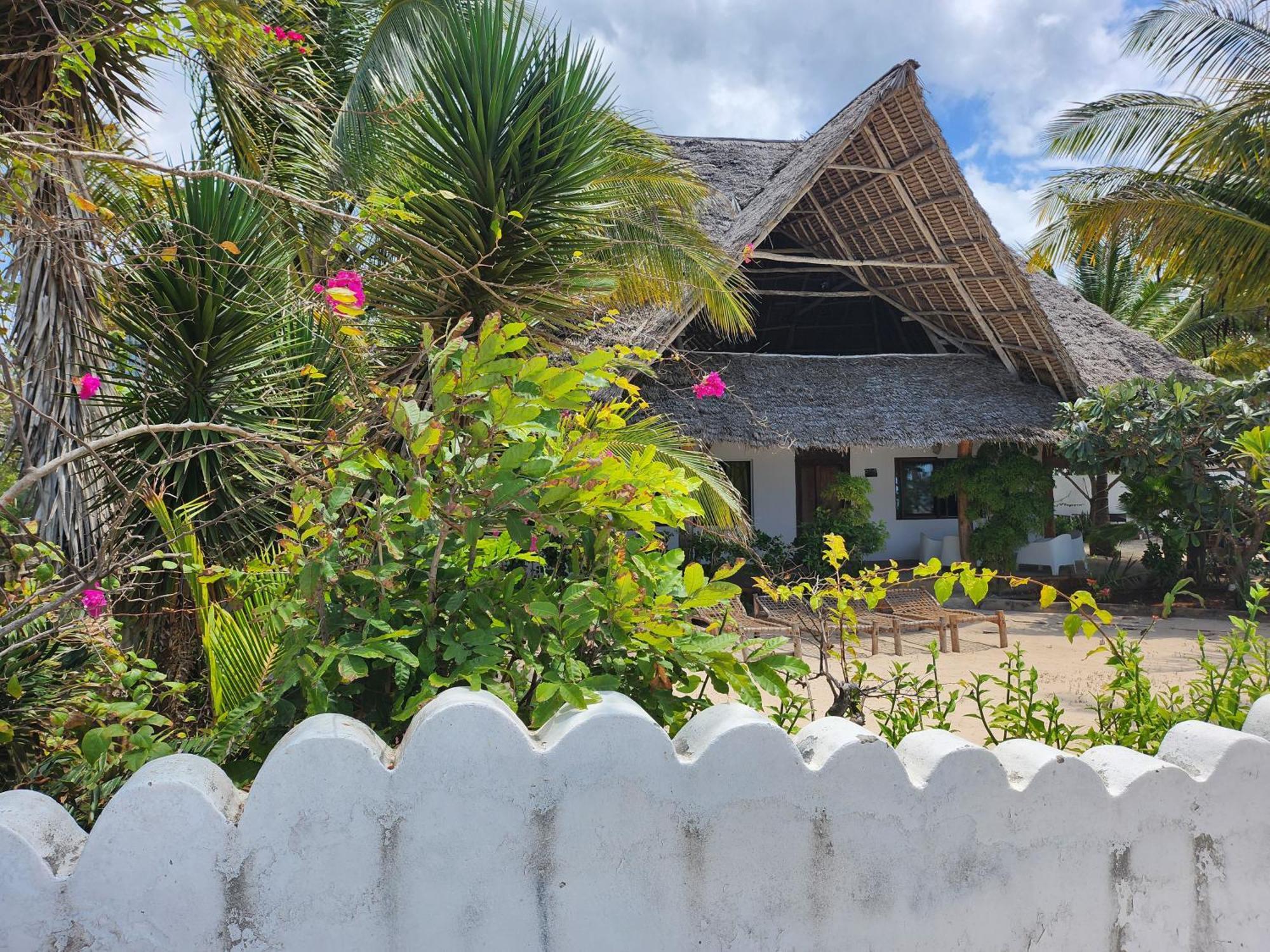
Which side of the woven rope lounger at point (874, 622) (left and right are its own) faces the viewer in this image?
right

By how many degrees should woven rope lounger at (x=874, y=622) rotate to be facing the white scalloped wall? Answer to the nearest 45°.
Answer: approximately 90° to its right

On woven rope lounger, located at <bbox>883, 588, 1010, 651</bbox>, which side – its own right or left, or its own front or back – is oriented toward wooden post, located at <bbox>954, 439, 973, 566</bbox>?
left

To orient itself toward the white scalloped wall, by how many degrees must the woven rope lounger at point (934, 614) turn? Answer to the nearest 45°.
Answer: approximately 90° to its right

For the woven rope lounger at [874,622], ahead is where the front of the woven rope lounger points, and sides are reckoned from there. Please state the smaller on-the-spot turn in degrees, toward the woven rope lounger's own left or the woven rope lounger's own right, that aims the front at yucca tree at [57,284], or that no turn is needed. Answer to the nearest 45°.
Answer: approximately 135° to the woven rope lounger's own right

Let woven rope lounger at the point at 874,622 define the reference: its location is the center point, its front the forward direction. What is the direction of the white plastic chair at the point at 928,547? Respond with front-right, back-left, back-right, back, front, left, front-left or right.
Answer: left

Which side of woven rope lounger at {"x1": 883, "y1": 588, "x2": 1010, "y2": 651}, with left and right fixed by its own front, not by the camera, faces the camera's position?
right

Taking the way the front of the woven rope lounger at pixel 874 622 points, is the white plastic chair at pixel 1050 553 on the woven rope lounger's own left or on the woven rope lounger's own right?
on the woven rope lounger's own left

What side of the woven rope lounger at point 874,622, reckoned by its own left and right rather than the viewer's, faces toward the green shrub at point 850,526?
left
